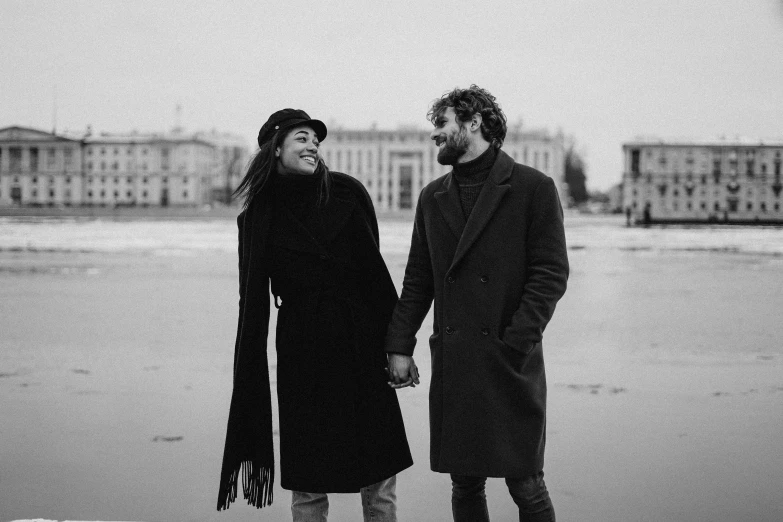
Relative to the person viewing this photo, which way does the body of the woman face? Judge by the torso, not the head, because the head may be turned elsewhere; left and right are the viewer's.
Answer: facing the viewer

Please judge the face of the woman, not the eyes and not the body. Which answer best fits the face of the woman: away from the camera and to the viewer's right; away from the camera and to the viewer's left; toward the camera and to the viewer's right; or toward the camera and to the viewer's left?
toward the camera and to the viewer's right
